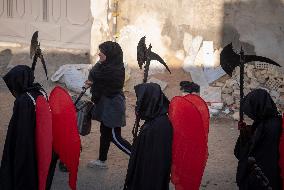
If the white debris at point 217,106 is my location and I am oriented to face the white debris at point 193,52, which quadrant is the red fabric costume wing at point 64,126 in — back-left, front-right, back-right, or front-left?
back-left

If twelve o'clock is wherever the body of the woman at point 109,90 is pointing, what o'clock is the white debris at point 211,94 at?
The white debris is roughly at 4 o'clock from the woman.

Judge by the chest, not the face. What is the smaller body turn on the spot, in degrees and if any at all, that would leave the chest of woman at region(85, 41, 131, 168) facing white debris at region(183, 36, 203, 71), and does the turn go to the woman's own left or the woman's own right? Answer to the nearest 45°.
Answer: approximately 135° to the woman's own right

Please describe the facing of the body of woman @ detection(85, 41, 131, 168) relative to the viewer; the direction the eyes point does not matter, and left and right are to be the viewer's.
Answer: facing to the left of the viewer

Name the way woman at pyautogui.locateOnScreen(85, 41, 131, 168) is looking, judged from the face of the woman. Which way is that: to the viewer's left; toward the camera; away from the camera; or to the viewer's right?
to the viewer's left

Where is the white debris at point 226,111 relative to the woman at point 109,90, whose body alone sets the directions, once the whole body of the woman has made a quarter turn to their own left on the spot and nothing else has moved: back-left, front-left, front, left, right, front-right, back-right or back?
back-left

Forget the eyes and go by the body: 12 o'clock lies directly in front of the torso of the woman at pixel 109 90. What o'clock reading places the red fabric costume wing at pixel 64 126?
The red fabric costume wing is roughly at 10 o'clock from the woman.

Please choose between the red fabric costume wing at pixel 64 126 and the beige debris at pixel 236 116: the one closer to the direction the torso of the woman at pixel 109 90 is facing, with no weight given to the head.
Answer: the red fabric costume wing

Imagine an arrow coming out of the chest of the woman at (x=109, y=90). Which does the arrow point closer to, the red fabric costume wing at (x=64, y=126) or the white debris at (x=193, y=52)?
the red fabric costume wing

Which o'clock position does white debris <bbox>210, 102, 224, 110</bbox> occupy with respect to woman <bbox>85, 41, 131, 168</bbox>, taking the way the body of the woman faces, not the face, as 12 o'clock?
The white debris is roughly at 4 o'clock from the woman.

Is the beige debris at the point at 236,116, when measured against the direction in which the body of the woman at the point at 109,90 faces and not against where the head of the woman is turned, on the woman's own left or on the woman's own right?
on the woman's own right
